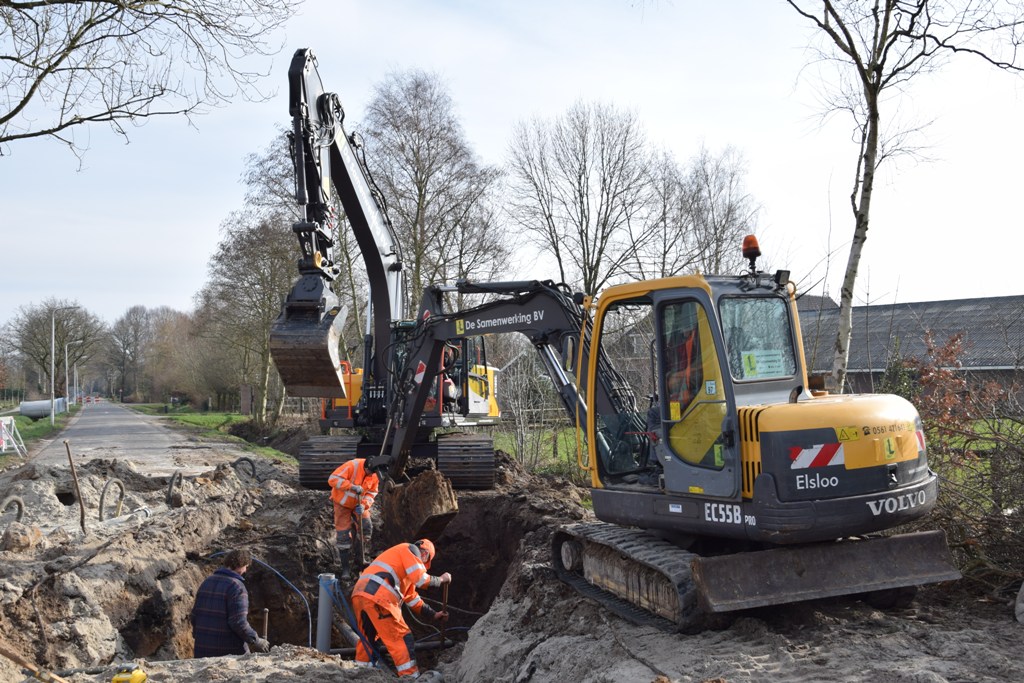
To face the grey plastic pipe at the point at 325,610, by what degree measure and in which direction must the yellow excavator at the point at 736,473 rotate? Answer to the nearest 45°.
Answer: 0° — it already faces it

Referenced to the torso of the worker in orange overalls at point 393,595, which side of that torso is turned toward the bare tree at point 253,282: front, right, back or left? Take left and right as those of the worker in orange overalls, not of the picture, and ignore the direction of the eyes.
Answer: left

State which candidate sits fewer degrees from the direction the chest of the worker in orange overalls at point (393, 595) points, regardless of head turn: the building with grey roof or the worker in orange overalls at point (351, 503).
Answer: the building with grey roof

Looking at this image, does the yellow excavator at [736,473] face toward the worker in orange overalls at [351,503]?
yes

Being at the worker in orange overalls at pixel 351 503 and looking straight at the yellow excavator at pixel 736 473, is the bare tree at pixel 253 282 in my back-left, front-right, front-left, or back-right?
back-left

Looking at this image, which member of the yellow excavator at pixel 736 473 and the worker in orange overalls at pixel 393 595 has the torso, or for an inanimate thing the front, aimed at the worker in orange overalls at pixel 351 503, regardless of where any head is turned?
the yellow excavator

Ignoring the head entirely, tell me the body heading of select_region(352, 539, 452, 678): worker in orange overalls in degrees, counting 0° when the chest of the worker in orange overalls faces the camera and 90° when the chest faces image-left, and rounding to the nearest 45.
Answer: approximately 270°

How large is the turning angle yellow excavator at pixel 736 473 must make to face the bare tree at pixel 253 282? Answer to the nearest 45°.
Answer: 0° — it already faces it

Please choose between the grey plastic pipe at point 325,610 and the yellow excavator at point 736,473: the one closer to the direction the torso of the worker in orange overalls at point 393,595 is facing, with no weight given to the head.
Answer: the yellow excavator

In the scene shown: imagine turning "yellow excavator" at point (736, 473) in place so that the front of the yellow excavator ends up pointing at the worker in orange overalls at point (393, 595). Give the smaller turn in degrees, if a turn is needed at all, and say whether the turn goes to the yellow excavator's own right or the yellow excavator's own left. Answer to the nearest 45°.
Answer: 0° — it already faces them

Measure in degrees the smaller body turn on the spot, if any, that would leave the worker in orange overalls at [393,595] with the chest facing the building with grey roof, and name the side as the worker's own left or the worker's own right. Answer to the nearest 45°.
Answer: approximately 45° to the worker's own left

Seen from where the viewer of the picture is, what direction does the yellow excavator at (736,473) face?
facing away from the viewer and to the left of the viewer

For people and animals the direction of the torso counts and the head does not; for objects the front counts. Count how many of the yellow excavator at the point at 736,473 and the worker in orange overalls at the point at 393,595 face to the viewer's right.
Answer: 1

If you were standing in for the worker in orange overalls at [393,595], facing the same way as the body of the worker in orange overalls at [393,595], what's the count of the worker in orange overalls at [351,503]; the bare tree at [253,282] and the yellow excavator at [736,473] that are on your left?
2
